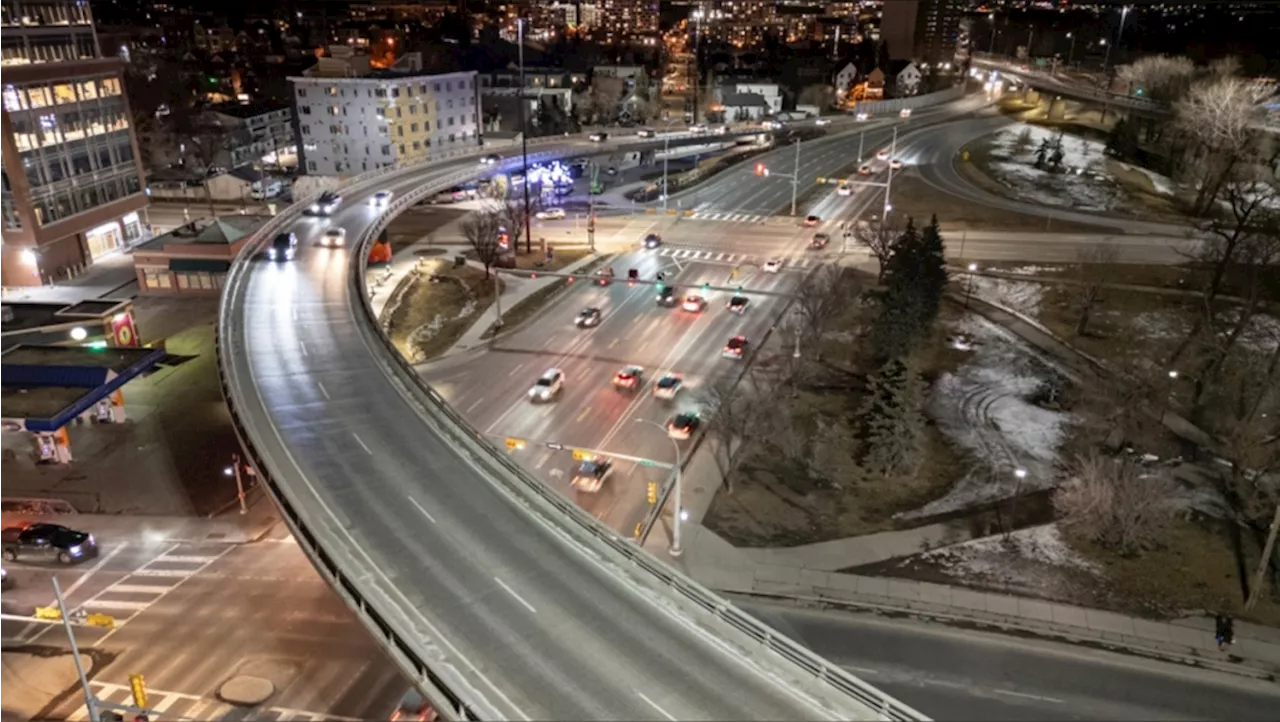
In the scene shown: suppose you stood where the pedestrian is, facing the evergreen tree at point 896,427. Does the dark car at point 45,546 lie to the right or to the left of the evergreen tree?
left

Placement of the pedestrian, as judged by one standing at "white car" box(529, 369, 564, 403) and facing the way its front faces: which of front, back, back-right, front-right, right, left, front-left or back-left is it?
left

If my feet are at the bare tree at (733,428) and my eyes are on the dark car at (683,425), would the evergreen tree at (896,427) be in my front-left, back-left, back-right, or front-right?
back-right

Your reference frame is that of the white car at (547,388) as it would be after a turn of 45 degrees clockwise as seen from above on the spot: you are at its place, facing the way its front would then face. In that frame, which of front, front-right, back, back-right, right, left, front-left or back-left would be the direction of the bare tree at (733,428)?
back-left

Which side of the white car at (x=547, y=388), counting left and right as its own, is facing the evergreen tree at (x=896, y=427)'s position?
left

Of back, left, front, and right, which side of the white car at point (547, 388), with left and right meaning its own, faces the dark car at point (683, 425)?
left

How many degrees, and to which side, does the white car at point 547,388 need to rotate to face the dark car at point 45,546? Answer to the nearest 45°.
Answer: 0° — it already faces it

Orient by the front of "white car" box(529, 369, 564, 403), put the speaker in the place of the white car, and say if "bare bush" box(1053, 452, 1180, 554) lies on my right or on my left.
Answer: on my left

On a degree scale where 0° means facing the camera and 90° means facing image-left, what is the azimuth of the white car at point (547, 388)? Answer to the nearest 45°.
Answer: approximately 45°
